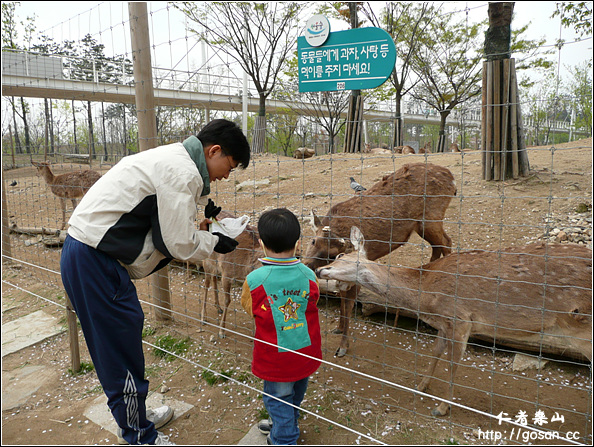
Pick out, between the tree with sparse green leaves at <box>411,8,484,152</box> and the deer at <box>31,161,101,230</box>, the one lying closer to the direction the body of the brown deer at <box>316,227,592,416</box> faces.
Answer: the deer

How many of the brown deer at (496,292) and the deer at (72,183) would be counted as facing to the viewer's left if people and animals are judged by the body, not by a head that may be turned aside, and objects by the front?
2

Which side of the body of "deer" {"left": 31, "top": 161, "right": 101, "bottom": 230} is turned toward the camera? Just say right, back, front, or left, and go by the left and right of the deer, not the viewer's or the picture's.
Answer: left

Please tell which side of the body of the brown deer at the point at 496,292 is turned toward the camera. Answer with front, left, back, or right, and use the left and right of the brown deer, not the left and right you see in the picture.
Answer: left

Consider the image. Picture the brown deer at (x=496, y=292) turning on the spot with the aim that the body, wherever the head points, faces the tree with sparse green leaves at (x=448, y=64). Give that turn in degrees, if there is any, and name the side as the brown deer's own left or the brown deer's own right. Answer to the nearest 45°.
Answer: approximately 90° to the brown deer's own right

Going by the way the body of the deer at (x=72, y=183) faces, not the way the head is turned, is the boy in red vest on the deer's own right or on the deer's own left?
on the deer's own left

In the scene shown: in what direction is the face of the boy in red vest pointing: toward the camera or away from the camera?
away from the camera

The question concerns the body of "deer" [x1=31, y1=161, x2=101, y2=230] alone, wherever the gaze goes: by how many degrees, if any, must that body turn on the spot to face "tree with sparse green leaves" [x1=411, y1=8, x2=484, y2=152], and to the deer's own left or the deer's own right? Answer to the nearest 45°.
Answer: approximately 180°

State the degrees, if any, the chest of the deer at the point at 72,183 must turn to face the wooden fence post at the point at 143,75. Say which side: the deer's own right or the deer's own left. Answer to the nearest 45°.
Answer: approximately 90° to the deer's own left
